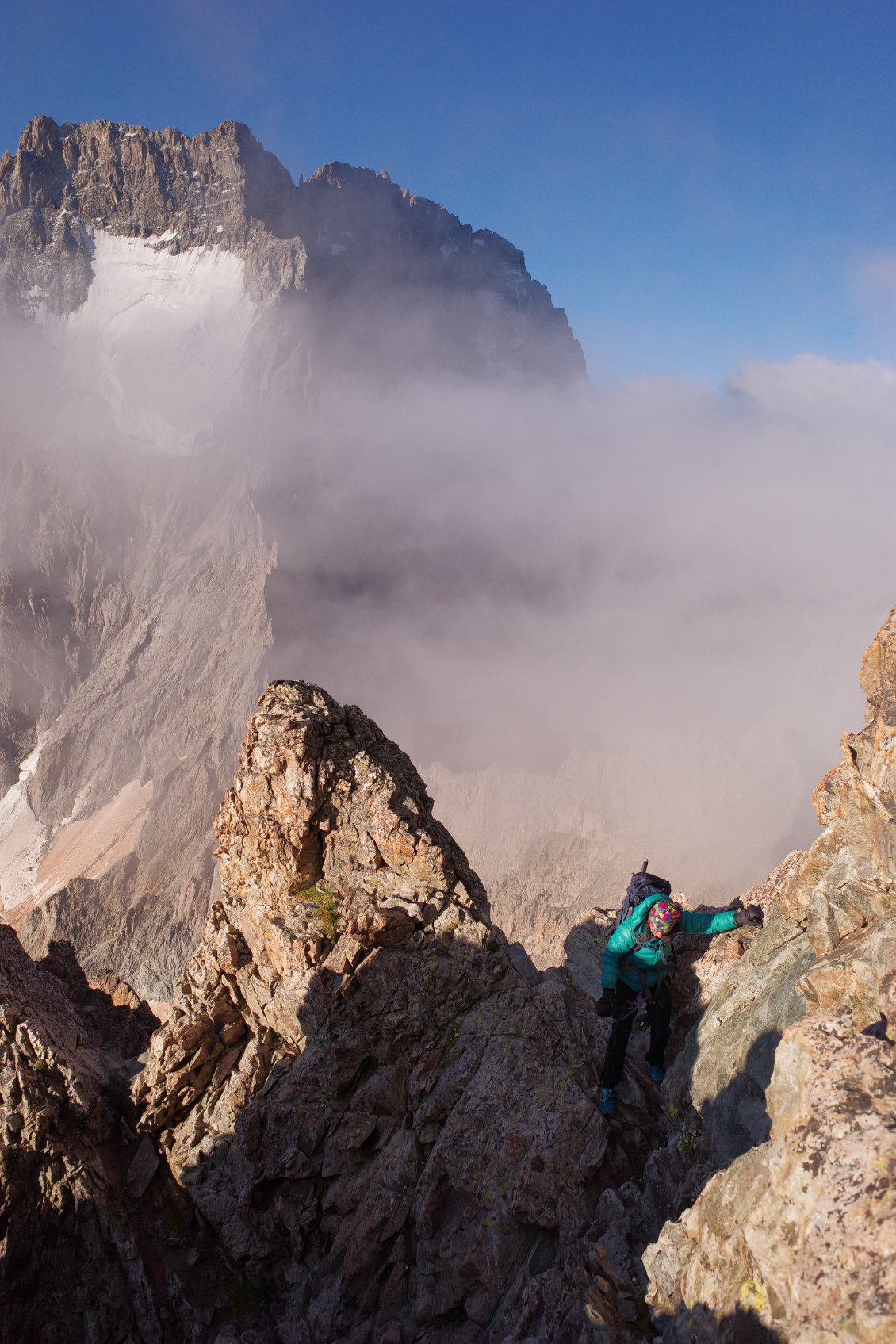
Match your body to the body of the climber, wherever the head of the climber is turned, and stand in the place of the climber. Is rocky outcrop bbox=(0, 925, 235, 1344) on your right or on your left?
on your right

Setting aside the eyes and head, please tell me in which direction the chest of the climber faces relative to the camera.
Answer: toward the camera
